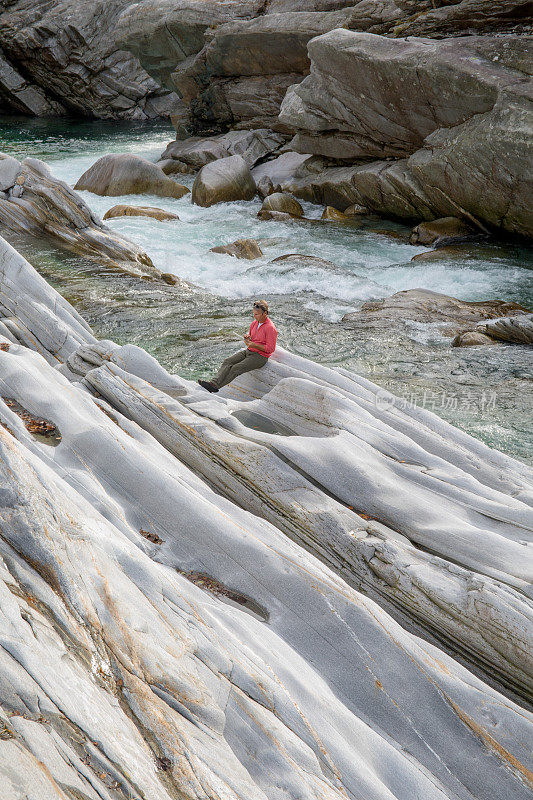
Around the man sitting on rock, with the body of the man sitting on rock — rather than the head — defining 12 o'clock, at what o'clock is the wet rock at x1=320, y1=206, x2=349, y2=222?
The wet rock is roughly at 5 o'clock from the man sitting on rock.

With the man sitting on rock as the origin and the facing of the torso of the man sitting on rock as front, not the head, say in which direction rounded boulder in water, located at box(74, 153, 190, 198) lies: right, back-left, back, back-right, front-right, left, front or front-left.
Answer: back-right

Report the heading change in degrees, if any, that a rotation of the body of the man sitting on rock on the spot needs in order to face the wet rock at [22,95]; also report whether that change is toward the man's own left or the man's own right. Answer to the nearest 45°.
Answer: approximately 135° to the man's own right

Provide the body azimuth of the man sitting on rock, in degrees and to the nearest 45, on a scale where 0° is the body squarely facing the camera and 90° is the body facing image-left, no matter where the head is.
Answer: approximately 45°

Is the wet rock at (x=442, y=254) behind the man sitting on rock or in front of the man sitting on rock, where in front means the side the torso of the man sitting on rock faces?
behind

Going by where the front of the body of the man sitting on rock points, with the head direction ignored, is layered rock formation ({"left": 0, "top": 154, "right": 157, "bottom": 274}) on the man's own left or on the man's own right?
on the man's own right

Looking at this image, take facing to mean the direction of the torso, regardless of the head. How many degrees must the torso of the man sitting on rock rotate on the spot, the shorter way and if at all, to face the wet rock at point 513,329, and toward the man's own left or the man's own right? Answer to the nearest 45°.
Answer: approximately 180°

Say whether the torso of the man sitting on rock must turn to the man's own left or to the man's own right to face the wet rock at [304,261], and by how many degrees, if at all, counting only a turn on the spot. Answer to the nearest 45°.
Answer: approximately 135° to the man's own right

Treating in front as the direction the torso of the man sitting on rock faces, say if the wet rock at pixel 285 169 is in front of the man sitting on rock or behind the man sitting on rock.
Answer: behind
